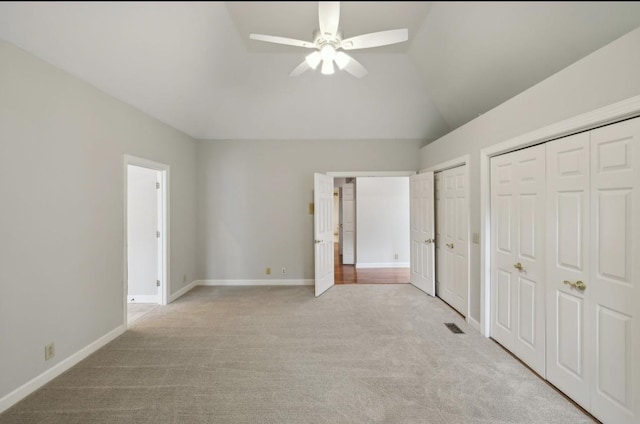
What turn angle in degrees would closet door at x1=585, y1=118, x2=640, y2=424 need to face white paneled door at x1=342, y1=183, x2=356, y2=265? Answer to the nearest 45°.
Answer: approximately 90° to its right

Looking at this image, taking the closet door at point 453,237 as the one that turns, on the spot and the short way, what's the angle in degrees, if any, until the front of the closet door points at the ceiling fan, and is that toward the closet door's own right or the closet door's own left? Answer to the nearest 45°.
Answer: approximately 45° to the closet door's own left

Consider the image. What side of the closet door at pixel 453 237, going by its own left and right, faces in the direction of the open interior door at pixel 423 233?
right

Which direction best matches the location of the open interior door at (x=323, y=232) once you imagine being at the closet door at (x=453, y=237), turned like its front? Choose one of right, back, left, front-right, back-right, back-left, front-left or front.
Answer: front-right

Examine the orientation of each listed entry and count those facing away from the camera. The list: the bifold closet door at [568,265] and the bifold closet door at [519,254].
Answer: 0

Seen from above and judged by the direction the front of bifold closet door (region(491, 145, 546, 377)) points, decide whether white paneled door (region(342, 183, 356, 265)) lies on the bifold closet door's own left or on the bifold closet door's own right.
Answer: on the bifold closet door's own right

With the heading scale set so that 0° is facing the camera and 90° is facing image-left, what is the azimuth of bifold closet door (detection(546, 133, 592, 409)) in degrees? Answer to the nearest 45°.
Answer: approximately 45°

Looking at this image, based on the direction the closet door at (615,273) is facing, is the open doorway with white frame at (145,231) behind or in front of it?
in front

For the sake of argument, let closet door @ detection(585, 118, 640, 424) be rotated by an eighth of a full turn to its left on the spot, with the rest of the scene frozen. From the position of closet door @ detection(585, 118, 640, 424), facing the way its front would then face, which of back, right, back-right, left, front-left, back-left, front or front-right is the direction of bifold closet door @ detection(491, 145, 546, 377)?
back-right

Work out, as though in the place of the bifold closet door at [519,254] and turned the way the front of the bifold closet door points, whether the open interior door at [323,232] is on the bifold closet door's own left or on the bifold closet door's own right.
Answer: on the bifold closet door's own right

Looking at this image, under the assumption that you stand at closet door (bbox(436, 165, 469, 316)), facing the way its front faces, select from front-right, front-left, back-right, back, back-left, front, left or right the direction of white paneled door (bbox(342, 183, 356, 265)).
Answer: right

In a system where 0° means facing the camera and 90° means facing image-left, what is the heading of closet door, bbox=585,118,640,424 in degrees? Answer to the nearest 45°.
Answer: approximately 45°

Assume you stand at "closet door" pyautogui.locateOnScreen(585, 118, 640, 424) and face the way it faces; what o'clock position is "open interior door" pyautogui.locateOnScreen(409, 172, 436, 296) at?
The open interior door is roughly at 3 o'clock from the closet door.

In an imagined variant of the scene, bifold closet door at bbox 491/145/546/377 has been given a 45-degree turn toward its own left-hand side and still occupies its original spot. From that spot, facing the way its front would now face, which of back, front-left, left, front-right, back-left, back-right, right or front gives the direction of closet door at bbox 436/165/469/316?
back-right

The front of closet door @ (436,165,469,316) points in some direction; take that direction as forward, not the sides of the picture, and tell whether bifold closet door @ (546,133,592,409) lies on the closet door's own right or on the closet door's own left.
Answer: on the closet door's own left

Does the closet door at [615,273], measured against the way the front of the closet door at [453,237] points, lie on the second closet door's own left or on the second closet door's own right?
on the second closet door's own left
